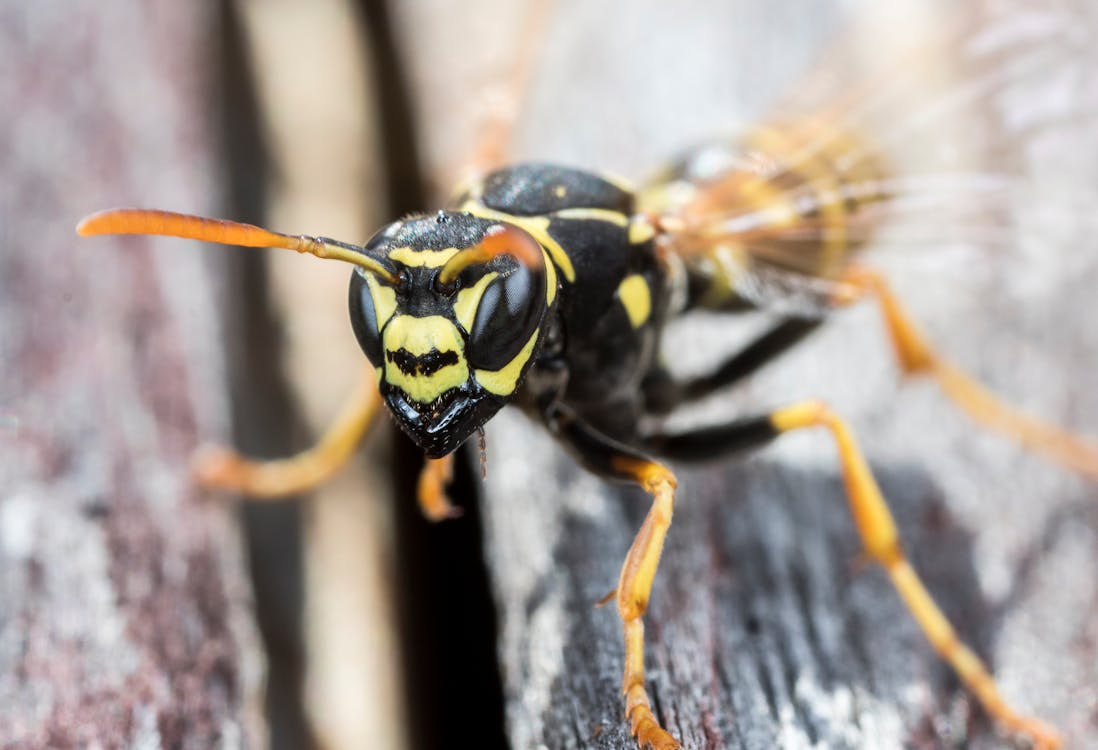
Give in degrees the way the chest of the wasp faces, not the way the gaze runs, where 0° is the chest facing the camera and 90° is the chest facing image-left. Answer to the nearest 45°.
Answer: approximately 45°
